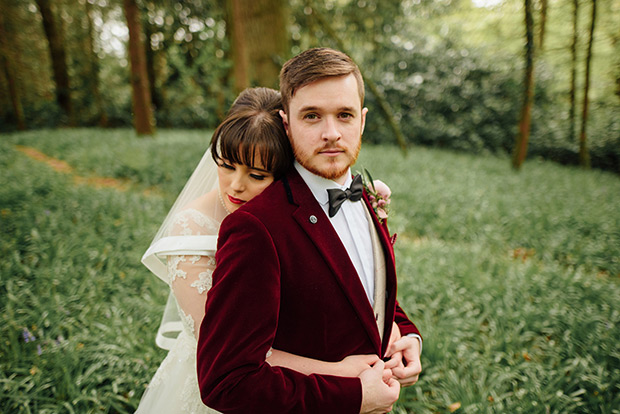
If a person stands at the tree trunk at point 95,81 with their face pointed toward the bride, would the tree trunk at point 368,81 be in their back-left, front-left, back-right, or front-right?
front-left

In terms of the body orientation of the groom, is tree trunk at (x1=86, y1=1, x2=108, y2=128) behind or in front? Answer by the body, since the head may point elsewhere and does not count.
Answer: behind

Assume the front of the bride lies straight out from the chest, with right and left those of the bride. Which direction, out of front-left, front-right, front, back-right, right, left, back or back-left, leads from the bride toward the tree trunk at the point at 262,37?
back-left

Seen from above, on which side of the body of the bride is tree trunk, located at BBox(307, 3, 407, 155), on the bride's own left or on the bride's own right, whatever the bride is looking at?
on the bride's own left

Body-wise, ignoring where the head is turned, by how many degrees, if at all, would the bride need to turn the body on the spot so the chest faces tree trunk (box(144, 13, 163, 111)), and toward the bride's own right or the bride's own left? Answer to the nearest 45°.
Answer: approximately 135° to the bride's own left

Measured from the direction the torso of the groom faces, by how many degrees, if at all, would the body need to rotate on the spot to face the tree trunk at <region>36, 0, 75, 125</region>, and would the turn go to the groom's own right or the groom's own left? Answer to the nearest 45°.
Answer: approximately 180°

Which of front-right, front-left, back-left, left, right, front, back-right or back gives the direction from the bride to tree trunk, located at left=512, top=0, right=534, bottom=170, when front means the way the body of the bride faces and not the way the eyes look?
left

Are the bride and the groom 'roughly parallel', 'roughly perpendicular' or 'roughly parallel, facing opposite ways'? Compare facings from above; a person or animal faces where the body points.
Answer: roughly parallel

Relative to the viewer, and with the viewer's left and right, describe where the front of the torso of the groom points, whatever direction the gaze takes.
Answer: facing the viewer and to the right of the viewer
